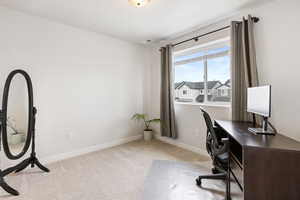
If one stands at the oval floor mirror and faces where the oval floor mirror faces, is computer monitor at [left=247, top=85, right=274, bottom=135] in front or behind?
in front

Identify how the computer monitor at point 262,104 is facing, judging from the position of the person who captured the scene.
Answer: facing the viewer and to the left of the viewer

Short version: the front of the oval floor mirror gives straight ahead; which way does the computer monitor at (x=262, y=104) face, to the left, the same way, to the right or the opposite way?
the opposite way

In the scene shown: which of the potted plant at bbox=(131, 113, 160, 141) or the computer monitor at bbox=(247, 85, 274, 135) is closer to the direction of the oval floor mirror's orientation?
the computer monitor

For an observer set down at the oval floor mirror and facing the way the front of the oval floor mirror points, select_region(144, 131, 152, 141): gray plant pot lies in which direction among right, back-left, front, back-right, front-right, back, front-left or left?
front-left

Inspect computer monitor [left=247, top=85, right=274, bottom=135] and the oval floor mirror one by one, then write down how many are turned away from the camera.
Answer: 0

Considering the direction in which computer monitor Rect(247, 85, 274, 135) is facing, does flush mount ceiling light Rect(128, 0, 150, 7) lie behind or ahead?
ahead

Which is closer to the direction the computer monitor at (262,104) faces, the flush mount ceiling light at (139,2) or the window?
the flush mount ceiling light

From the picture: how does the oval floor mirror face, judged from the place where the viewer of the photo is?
facing the viewer and to the right of the viewer
